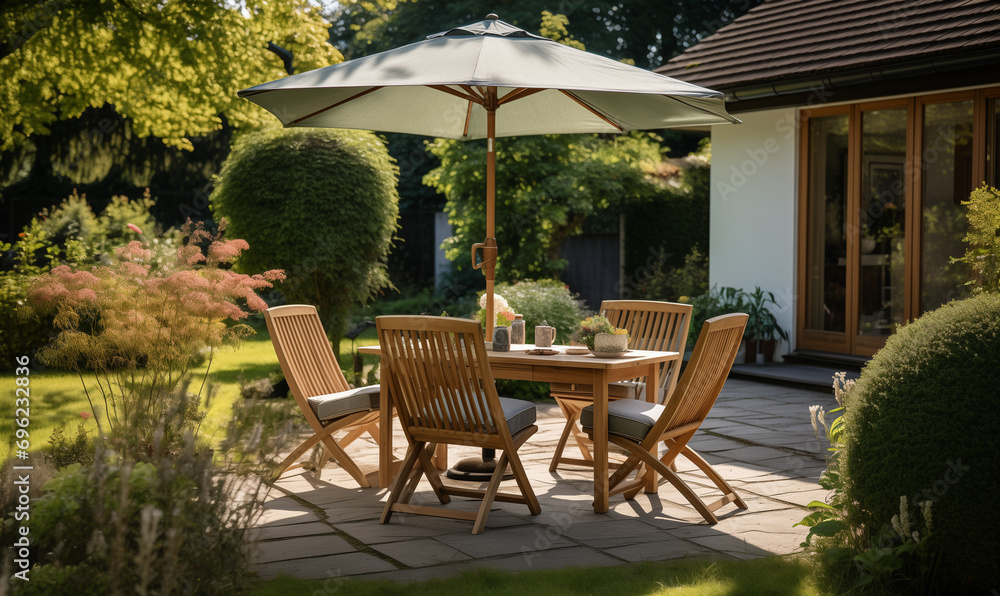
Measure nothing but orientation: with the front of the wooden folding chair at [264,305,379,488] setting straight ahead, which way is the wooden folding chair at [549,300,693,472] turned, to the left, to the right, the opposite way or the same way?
to the right

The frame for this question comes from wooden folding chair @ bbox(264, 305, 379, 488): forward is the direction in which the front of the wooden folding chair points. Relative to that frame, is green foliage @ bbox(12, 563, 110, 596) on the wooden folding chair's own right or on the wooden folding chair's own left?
on the wooden folding chair's own right

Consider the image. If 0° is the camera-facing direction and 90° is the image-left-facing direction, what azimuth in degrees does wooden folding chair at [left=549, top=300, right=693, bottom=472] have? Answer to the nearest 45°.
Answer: approximately 45°

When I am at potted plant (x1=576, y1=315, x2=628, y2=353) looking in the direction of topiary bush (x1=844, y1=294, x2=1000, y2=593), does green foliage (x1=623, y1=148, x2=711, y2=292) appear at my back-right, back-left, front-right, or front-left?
back-left

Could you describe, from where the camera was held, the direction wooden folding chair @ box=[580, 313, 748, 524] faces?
facing away from the viewer and to the left of the viewer

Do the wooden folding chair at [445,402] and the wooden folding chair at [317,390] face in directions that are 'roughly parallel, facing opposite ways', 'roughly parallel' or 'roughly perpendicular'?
roughly perpendicular

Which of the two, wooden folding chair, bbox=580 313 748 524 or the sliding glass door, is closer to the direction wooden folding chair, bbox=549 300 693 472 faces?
the wooden folding chair

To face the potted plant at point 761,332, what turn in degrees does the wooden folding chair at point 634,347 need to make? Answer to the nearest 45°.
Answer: approximately 135° to its right

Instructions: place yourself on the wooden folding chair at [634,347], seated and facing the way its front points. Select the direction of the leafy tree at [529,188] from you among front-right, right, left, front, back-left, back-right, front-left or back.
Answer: back-right

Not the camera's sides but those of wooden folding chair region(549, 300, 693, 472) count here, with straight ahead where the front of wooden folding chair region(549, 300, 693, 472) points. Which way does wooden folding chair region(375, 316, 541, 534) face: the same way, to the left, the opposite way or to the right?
the opposite way

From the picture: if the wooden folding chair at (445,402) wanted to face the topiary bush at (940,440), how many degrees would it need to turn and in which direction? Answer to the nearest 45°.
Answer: approximately 90° to its right

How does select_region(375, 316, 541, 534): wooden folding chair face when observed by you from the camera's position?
facing away from the viewer and to the right of the viewer

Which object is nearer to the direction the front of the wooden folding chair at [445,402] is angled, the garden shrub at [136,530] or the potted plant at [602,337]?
the potted plant
